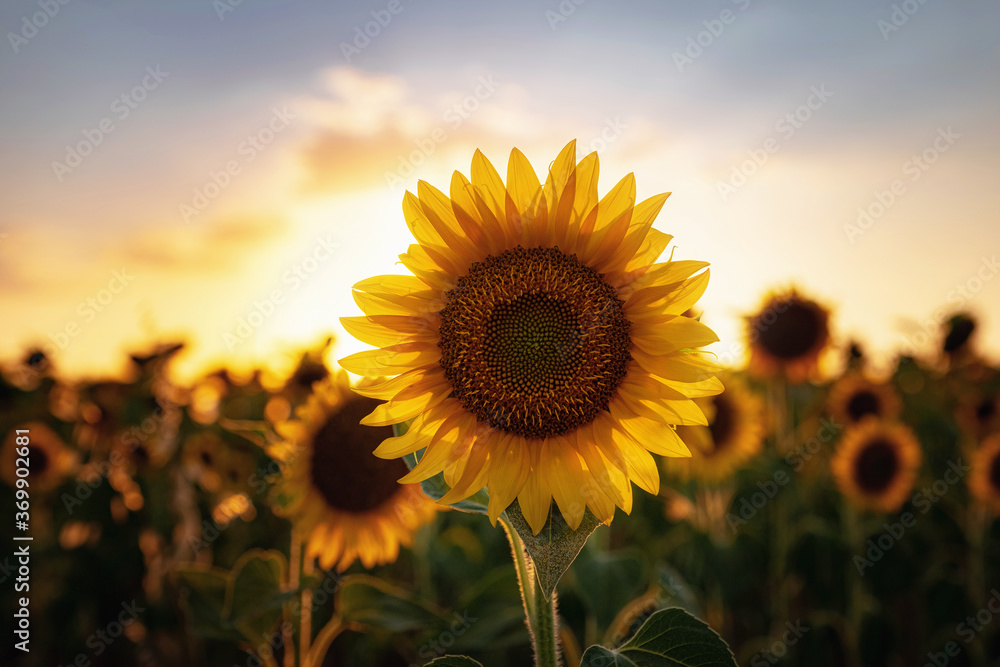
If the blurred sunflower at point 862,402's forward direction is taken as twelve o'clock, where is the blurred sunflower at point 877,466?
the blurred sunflower at point 877,466 is roughly at 11 o'clock from the blurred sunflower at point 862,402.

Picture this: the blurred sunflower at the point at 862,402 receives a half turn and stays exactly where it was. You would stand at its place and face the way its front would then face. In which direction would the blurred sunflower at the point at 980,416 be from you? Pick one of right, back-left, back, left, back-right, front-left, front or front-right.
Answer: right

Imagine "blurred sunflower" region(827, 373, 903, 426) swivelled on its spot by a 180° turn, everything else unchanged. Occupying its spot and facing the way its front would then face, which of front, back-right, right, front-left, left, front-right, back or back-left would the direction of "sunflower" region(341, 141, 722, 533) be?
back

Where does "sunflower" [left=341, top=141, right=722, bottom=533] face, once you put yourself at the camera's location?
facing the viewer

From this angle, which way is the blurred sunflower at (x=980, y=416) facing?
toward the camera

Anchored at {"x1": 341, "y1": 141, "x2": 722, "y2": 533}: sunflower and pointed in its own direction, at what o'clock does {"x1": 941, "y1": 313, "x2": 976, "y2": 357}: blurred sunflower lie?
The blurred sunflower is roughly at 7 o'clock from the sunflower.

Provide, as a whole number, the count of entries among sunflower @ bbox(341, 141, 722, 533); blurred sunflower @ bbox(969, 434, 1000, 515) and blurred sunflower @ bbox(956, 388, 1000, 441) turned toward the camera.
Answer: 3

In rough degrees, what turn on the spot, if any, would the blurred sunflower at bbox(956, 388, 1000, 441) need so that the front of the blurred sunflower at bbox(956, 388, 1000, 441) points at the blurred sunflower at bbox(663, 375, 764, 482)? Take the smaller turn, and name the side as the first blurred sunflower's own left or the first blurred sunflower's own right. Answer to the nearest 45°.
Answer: approximately 45° to the first blurred sunflower's own right
